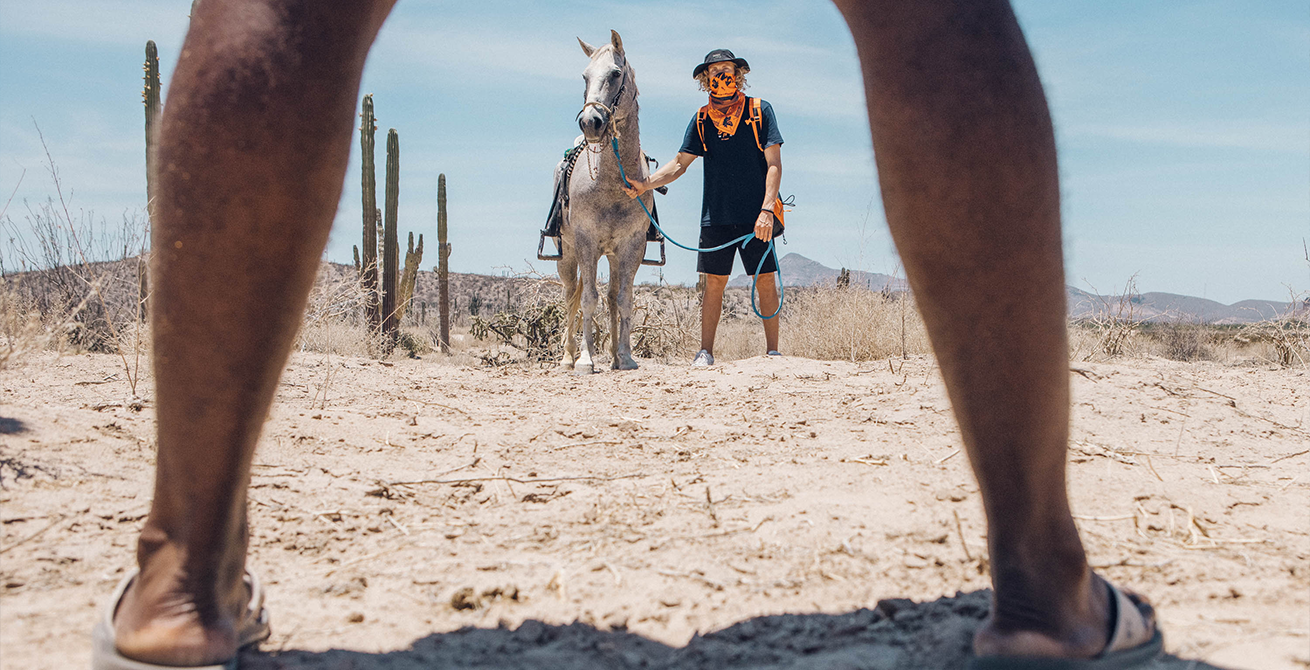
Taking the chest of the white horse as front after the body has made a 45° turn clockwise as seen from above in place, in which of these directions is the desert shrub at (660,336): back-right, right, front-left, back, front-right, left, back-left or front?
back-right

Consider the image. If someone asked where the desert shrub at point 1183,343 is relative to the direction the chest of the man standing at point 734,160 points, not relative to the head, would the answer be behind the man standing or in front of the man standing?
behind

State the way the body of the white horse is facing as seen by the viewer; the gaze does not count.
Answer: toward the camera

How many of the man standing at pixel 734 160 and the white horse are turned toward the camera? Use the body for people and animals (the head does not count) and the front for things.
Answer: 2

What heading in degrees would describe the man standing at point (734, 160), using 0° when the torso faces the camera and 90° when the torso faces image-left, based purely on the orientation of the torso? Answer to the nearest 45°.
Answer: approximately 0°

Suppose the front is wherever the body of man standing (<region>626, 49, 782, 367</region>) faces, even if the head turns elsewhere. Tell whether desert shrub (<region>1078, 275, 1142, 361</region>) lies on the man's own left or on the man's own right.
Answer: on the man's own left

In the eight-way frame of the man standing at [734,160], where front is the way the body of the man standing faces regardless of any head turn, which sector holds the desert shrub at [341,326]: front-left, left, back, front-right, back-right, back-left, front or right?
back-right

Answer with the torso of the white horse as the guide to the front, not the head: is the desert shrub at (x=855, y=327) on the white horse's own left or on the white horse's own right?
on the white horse's own left

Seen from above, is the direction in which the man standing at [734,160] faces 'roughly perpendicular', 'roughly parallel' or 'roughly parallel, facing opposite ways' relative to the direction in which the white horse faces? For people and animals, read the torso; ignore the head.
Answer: roughly parallel

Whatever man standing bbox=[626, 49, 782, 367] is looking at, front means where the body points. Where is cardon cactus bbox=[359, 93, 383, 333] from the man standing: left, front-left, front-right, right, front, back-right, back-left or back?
back-right
